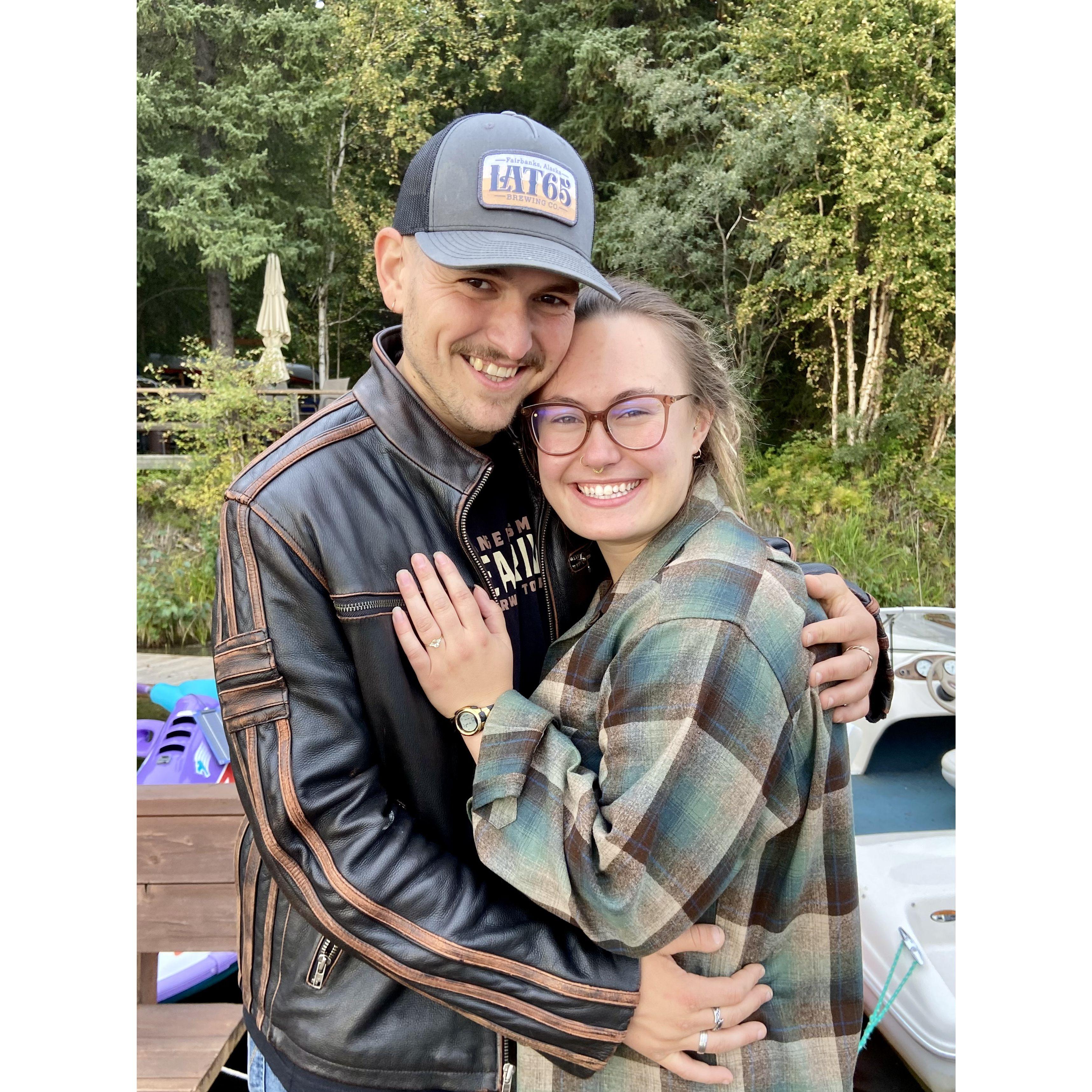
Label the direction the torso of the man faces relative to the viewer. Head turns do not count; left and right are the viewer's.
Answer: facing the viewer and to the right of the viewer

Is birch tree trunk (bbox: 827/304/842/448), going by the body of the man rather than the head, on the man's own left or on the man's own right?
on the man's own left

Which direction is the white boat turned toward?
away from the camera

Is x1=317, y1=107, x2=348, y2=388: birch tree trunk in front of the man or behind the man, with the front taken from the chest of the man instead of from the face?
behind

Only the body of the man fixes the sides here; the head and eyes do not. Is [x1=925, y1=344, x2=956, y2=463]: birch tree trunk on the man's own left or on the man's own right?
on the man's own left

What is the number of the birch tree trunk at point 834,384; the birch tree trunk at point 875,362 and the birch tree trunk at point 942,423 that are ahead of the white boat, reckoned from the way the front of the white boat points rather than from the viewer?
3

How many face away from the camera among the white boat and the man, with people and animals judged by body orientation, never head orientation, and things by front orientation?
1

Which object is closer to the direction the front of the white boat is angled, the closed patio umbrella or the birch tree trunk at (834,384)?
the birch tree trunk

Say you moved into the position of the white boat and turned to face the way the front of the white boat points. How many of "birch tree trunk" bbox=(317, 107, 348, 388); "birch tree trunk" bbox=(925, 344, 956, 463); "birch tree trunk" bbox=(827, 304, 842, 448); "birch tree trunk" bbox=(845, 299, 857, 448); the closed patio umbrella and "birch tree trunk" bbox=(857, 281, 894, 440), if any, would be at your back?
0

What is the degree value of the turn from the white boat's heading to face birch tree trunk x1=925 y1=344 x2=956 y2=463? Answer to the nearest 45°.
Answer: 0° — it already faces it

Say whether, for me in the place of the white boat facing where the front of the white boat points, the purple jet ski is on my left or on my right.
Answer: on my left

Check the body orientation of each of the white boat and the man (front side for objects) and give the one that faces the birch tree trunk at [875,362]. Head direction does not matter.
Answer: the white boat

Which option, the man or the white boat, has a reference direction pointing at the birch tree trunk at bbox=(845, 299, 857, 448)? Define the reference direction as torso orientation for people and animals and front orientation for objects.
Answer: the white boat

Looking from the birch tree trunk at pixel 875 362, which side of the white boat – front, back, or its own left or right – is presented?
front

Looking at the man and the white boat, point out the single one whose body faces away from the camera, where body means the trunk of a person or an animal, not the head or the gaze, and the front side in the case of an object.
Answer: the white boat
